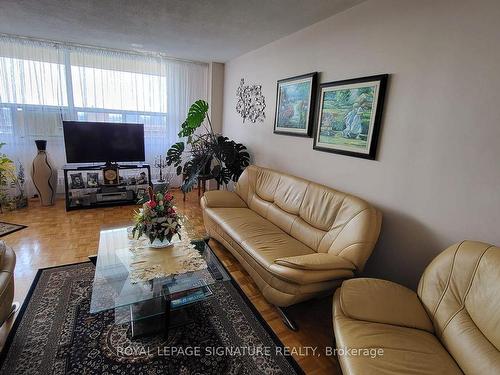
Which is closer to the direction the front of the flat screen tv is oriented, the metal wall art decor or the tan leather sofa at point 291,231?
the tan leather sofa

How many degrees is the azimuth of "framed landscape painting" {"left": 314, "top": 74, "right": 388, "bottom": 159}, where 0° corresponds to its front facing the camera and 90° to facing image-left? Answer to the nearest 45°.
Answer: approximately 45°

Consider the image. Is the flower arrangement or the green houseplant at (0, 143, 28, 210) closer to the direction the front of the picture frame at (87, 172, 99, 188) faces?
the flower arrangement

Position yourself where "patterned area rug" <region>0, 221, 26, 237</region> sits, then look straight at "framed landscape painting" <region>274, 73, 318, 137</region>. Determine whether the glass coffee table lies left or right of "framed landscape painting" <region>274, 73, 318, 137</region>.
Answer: right

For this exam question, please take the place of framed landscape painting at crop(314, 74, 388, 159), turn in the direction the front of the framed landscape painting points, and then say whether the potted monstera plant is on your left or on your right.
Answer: on your right

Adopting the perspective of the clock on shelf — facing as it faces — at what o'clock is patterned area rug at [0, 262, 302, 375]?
The patterned area rug is roughly at 12 o'clock from the clock on shelf.

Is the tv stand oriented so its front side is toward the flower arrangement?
yes

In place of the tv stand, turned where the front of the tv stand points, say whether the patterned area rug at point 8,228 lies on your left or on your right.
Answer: on your right

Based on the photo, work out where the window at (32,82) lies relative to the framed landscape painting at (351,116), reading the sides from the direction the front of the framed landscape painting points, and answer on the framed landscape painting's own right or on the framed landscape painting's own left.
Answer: on the framed landscape painting's own right
